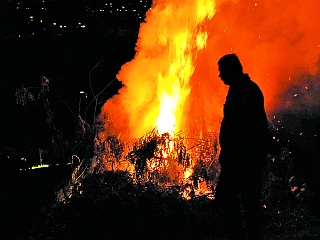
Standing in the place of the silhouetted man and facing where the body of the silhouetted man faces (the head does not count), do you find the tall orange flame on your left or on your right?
on your right

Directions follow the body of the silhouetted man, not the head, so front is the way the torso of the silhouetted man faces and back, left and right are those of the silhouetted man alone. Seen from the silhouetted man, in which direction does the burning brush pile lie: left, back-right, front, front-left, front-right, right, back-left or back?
front-right

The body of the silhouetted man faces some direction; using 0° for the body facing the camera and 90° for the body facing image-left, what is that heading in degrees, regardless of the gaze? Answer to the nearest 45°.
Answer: approximately 90°

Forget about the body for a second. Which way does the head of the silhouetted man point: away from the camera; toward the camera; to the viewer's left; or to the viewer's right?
to the viewer's left
